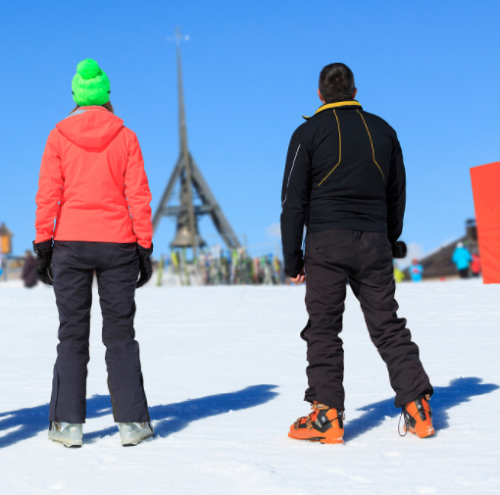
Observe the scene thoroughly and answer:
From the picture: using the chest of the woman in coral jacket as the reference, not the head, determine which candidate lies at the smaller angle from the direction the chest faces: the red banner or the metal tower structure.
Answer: the metal tower structure

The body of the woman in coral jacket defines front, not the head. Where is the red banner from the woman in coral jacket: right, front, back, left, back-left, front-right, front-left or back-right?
front-right

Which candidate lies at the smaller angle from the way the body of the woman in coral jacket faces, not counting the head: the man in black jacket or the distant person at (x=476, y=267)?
the distant person

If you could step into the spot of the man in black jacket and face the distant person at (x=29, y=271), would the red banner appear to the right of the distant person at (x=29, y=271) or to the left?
right

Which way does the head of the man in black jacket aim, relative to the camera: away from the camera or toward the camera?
away from the camera

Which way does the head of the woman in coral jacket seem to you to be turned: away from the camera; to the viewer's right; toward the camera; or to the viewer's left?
away from the camera

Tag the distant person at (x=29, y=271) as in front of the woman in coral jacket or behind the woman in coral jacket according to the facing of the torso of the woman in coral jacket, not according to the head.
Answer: in front

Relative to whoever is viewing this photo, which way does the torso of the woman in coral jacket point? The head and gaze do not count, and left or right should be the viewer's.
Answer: facing away from the viewer

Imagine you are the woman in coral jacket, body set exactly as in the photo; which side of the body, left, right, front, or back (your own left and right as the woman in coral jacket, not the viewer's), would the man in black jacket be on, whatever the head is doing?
right

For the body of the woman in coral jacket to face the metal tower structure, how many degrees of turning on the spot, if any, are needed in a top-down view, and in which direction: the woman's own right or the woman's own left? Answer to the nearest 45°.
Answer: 0° — they already face it
